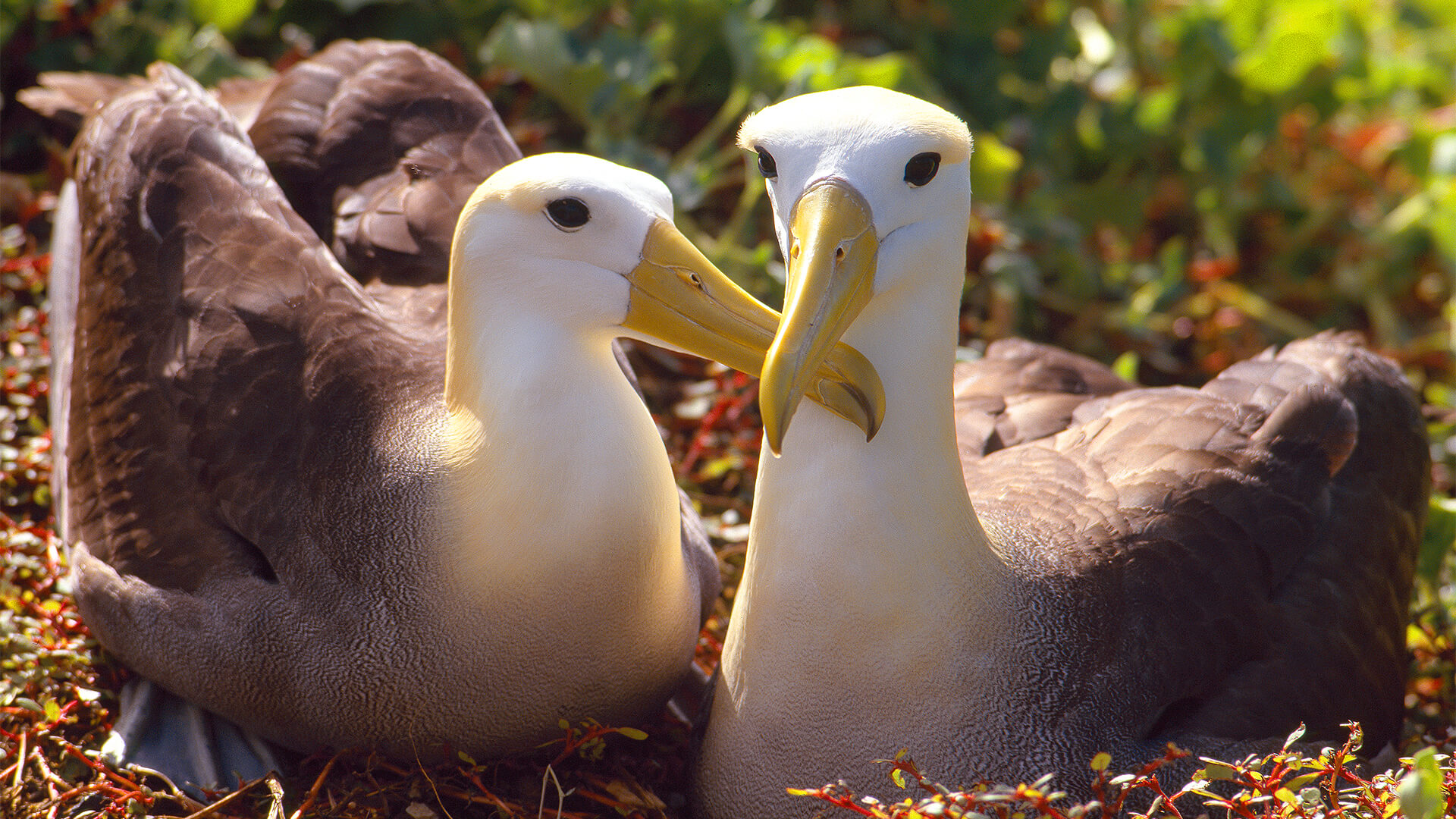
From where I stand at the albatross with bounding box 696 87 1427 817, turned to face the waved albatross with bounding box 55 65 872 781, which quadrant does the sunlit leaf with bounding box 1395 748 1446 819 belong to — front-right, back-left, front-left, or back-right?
back-left

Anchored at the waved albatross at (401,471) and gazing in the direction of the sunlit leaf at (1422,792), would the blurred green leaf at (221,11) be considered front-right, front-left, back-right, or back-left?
back-left

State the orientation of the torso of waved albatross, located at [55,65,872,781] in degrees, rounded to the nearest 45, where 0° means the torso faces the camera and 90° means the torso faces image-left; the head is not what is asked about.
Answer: approximately 315°

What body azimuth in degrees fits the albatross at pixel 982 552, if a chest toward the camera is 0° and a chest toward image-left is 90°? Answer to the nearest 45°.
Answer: approximately 45°

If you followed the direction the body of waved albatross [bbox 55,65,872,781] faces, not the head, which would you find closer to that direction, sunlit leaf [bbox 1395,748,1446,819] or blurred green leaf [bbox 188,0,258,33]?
the sunlit leaf

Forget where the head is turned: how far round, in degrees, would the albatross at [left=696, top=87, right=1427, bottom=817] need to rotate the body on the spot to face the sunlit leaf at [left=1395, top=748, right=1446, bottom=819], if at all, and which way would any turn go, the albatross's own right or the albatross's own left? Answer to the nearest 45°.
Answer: approximately 90° to the albatross's own left

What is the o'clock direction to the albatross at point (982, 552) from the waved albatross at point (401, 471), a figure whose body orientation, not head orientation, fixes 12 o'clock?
The albatross is roughly at 11 o'clock from the waved albatross.
